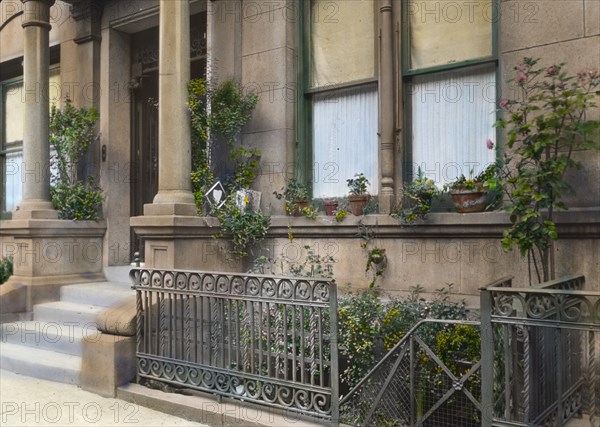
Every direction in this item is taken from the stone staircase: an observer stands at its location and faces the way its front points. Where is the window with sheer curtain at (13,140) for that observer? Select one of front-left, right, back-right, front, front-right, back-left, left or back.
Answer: back-right

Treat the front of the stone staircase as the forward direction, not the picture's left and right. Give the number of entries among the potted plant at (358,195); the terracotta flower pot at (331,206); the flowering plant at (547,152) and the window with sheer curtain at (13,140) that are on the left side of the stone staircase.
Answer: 3

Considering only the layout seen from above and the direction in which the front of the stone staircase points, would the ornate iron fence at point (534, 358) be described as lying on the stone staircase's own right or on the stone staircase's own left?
on the stone staircase's own left

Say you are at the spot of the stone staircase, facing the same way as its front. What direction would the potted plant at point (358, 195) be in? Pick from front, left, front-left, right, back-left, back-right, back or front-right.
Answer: left

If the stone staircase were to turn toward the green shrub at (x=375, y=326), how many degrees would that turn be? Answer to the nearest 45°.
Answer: approximately 90° to its left

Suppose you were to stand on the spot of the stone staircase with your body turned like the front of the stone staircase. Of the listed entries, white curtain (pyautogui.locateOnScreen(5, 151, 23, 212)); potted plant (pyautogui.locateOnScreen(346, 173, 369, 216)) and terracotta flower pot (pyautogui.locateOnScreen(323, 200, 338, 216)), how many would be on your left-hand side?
2

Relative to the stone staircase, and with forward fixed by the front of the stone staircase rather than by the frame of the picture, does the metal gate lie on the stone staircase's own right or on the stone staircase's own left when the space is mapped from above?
on the stone staircase's own left

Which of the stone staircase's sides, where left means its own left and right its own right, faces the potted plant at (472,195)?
left

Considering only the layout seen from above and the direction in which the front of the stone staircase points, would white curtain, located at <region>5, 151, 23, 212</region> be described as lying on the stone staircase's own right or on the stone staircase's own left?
on the stone staircase's own right

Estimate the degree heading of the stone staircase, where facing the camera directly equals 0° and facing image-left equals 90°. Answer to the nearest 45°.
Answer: approximately 45°

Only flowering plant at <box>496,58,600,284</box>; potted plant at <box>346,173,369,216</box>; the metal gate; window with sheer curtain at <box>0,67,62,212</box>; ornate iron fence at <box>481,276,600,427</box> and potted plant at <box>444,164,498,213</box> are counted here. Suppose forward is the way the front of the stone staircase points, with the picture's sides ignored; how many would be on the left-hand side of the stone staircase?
5

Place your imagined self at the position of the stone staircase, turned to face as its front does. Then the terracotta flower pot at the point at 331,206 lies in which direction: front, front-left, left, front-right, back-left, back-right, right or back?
left

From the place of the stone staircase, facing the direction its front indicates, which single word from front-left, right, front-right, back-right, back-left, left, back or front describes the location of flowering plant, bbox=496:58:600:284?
left
